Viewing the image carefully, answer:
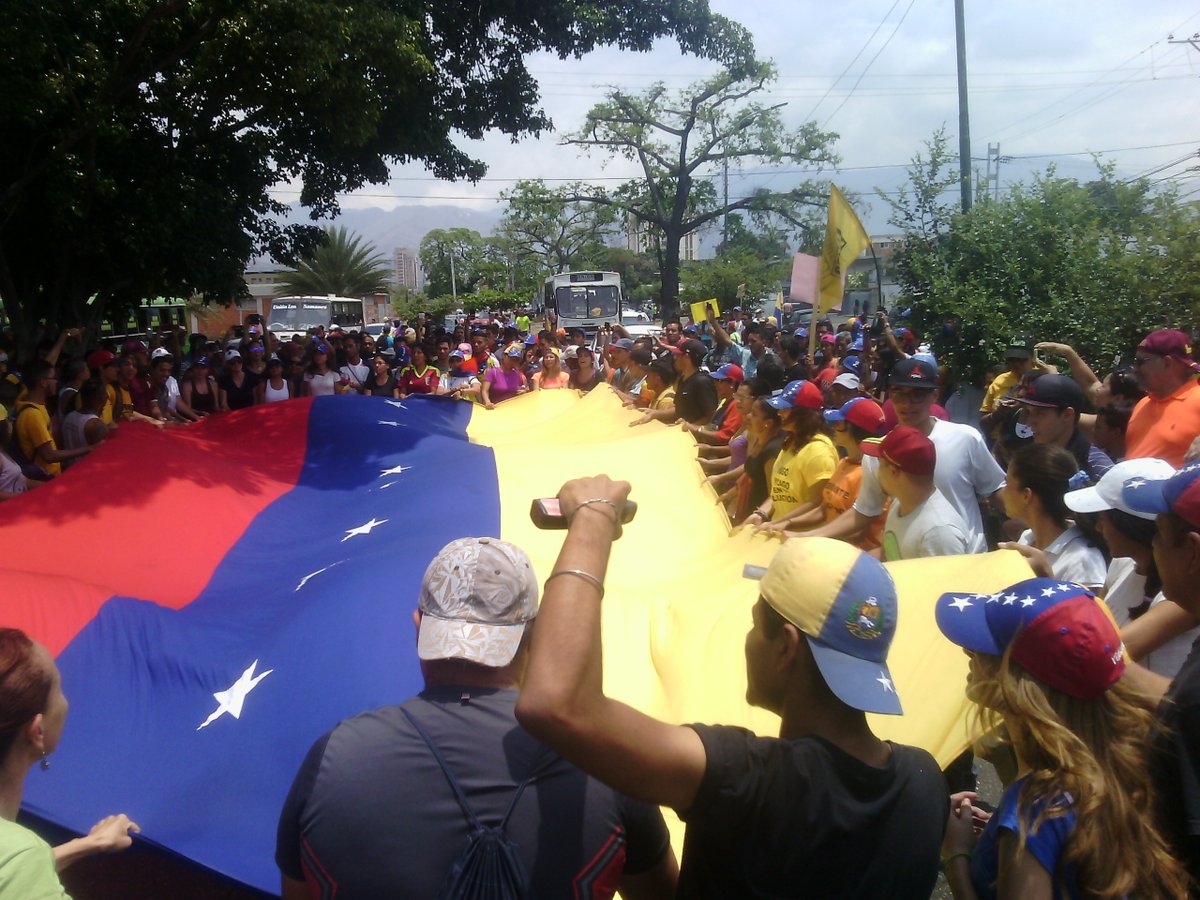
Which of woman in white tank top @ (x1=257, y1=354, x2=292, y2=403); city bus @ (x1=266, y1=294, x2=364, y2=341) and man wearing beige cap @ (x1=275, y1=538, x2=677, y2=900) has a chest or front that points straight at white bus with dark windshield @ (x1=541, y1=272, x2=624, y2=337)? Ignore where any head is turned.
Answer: the man wearing beige cap

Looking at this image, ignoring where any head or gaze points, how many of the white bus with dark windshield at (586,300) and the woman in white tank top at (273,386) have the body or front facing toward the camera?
2

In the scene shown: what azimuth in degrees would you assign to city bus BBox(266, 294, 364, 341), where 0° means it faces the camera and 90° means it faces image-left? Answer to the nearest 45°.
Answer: approximately 45°

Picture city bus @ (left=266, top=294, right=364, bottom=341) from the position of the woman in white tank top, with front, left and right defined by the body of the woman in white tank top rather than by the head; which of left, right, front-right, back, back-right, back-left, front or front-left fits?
back

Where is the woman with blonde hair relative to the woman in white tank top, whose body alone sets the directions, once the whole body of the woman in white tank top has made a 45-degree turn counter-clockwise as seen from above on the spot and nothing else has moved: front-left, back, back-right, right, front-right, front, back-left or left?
front-right

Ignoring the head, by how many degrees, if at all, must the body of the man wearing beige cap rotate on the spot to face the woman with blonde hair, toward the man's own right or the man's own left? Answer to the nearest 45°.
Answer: approximately 90° to the man's own right

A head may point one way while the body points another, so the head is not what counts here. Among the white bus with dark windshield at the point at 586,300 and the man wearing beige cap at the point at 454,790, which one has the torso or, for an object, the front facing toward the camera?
the white bus with dark windshield

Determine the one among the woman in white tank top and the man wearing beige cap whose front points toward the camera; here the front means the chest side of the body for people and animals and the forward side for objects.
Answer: the woman in white tank top

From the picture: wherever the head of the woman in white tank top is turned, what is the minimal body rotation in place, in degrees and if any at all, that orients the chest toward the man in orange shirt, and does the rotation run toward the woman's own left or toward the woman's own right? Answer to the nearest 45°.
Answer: approximately 45° to the woman's own left

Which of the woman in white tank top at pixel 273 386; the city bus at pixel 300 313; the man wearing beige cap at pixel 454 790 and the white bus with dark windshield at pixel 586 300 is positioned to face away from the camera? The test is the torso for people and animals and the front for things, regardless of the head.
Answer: the man wearing beige cap

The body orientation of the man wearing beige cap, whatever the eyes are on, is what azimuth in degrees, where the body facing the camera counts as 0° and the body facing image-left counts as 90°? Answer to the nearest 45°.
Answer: approximately 180°

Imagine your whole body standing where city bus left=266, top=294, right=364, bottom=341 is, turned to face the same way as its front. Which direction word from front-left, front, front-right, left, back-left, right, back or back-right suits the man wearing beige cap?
front-left

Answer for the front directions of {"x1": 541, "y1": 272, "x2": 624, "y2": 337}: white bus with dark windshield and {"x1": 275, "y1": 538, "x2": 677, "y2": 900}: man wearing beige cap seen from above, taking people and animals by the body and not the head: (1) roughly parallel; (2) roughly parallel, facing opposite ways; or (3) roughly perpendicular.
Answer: roughly parallel, facing opposite ways

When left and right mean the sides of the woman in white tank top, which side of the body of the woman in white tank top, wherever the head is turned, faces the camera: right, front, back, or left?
front

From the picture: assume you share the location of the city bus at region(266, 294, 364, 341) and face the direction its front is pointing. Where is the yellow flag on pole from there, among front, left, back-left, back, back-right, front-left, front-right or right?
front-left

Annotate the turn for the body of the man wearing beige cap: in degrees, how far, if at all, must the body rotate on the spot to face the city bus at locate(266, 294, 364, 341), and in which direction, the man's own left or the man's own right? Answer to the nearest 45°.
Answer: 0° — they already face it

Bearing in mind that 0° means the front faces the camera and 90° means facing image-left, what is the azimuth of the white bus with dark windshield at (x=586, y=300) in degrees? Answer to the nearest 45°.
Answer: approximately 0°
